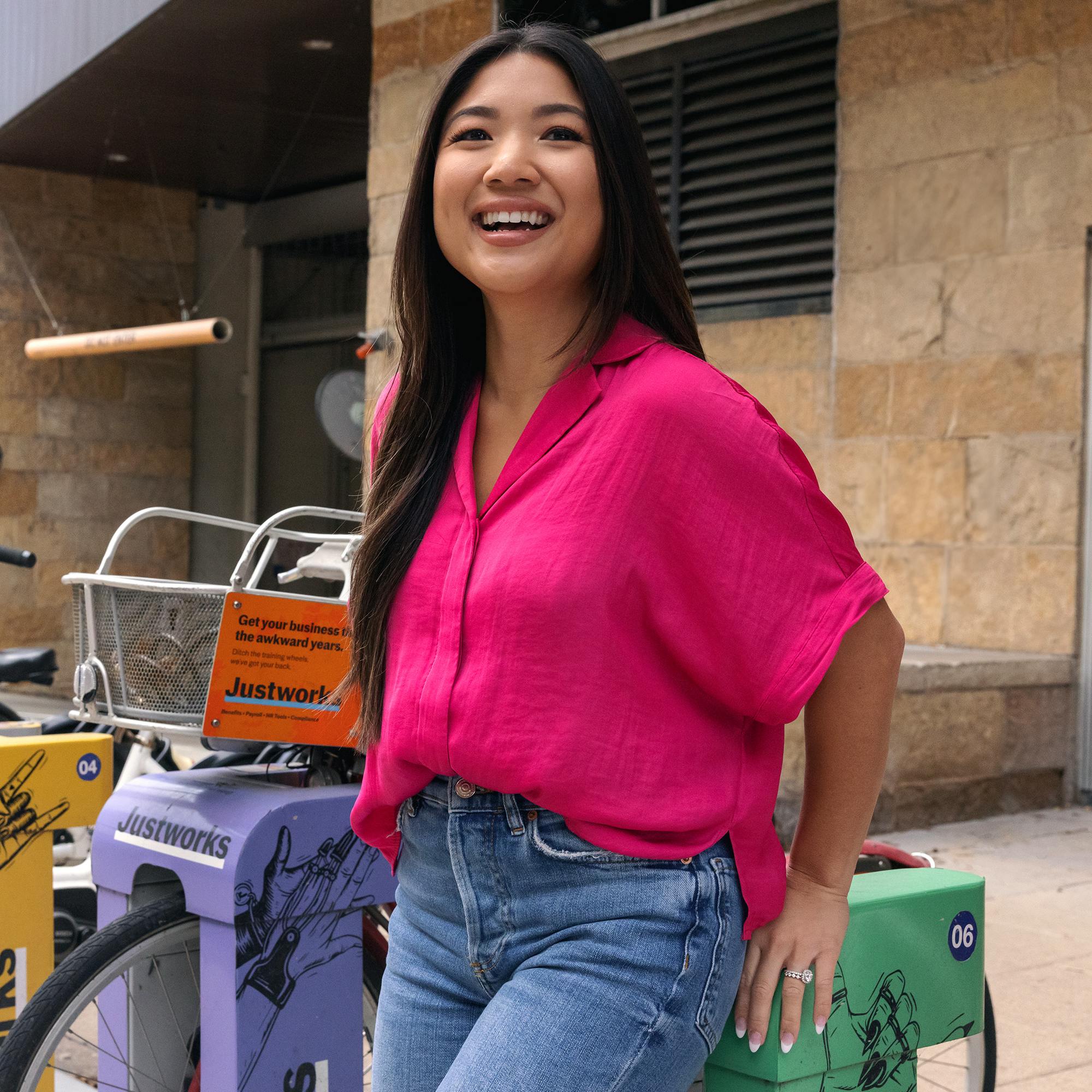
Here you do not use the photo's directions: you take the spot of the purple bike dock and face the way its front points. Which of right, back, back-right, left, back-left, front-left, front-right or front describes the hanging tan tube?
back-right

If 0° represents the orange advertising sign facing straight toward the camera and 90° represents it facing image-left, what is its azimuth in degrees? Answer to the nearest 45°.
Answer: approximately 0°

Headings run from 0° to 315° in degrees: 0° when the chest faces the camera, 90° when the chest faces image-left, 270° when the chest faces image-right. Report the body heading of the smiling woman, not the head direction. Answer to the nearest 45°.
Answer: approximately 45°

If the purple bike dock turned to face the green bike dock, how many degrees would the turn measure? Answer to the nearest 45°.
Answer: approximately 90° to its left

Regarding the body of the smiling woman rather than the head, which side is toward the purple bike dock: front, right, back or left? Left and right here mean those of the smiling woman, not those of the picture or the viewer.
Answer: right

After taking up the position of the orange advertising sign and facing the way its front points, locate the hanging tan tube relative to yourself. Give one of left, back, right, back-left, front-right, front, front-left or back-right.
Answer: back

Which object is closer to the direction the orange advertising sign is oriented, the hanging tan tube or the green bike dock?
the green bike dock

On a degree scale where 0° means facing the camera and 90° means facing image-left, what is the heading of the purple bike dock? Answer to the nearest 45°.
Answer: approximately 45°
